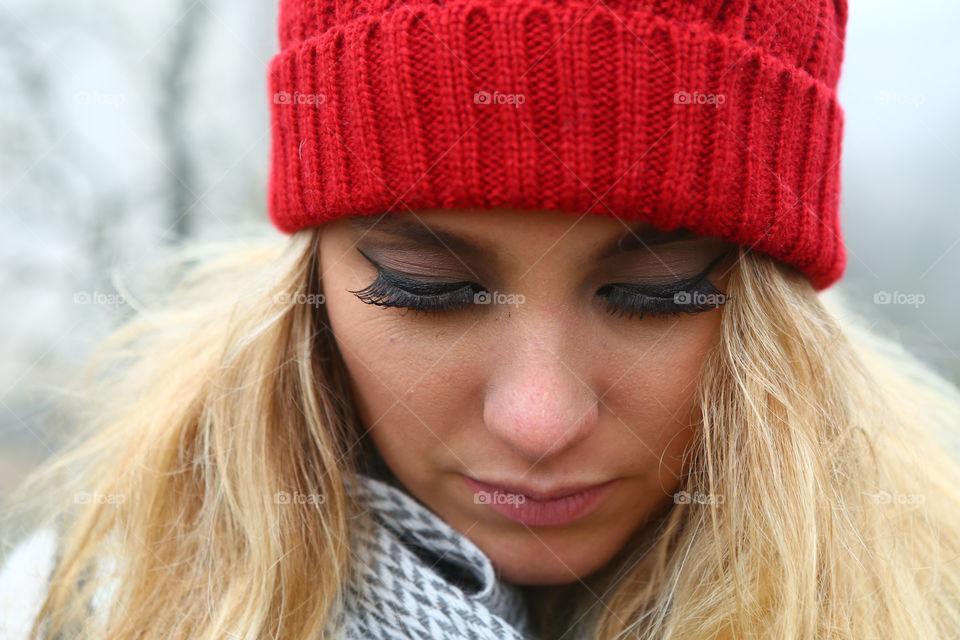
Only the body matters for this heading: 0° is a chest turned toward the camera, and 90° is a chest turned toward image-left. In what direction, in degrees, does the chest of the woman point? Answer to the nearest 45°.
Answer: approximately 0°
